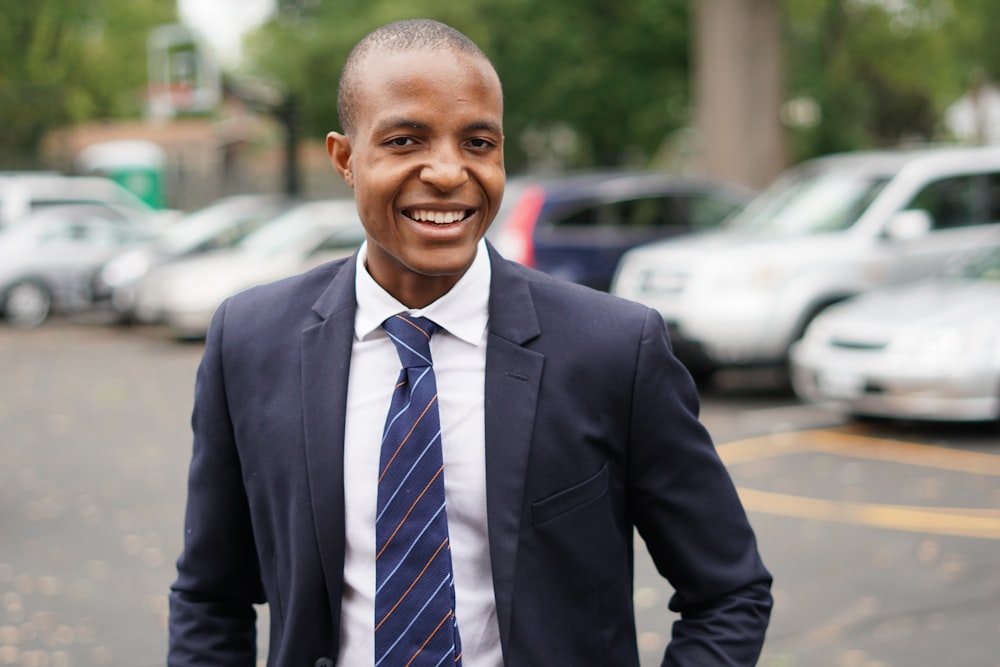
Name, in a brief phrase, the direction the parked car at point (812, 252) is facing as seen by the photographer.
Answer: facing the viewer and to the left of the viewer

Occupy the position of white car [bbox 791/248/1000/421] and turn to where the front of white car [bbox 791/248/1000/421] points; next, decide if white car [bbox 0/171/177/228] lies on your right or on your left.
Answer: on your right

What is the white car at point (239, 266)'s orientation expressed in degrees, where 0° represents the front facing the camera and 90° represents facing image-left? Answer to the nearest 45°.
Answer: approximately 45°

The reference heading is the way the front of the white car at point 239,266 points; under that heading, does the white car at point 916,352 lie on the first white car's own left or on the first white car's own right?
on the first white car's own left

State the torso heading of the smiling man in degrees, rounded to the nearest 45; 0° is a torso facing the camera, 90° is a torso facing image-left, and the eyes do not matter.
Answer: approximately 0°

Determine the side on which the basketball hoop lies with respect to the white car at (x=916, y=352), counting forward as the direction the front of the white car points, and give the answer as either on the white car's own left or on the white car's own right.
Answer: on the white car's own right

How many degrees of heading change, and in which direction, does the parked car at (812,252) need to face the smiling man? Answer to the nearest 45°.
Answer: approximately 45° to its left

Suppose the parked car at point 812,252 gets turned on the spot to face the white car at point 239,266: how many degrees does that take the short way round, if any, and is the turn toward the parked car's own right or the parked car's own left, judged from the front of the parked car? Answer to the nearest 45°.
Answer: approximately 90° to the parked car's own right
